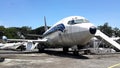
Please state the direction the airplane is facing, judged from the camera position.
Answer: facing the viewer and to the right of the viewer
